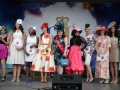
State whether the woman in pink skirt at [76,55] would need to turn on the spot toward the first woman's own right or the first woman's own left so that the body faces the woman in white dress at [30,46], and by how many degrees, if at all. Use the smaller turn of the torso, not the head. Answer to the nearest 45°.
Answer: approximately 90° to the first woman's own right

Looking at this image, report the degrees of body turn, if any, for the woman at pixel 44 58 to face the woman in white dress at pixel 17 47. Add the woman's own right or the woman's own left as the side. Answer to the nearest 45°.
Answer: approximately 90° to the woman's own right

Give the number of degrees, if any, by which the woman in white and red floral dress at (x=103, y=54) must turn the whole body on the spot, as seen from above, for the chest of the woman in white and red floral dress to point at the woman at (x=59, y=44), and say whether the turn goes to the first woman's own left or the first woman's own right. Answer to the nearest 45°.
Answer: approximately 90° to the first woman's own right

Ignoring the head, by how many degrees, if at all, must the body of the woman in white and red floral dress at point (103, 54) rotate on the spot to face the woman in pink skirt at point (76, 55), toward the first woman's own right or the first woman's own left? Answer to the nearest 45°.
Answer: approximately 45° to the first woman's own right

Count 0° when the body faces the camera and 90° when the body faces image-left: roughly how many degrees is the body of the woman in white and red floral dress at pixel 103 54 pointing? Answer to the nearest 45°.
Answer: approximately 0°

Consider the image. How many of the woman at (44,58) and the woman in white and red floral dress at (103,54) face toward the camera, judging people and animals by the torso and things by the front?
2

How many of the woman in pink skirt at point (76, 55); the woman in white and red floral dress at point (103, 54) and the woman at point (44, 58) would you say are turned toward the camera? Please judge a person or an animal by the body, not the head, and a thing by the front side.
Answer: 3

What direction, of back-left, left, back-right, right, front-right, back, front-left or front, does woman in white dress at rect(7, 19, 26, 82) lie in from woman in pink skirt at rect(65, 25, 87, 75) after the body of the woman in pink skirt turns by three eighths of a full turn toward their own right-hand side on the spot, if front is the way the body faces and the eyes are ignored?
front-left

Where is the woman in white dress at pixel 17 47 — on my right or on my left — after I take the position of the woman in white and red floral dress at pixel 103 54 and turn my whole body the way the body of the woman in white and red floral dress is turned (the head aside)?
on my right
